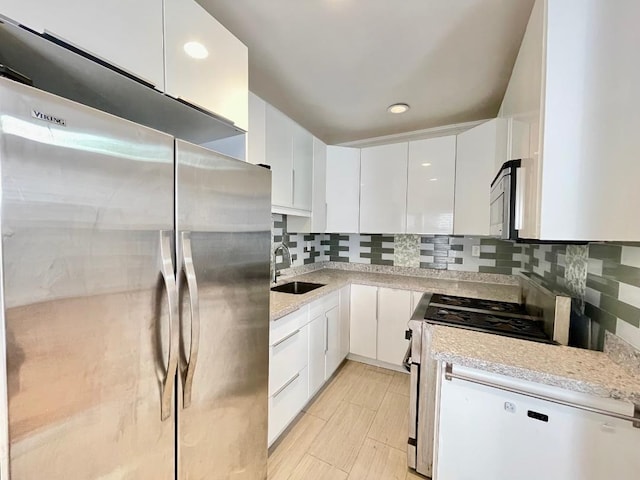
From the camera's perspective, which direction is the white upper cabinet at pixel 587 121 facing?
to the viewer's left

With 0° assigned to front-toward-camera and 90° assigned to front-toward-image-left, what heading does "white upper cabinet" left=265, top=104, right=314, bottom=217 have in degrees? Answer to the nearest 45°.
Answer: approximately 315°

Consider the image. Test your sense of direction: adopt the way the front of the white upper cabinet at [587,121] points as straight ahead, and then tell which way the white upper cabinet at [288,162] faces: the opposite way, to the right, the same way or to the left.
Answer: the opposite way

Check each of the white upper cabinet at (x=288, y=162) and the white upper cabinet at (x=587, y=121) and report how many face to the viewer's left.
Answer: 1

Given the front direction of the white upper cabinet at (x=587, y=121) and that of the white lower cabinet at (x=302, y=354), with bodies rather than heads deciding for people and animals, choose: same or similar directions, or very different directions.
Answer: very different directions

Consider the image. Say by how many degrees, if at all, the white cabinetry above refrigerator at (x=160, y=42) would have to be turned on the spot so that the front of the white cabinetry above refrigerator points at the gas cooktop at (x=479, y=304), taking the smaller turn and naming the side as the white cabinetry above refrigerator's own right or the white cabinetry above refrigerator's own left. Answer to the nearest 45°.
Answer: approximately 45° to the white cabinetry above refrigerator's own left

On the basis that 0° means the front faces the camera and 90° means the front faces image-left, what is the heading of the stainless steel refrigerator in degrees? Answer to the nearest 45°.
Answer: approximately 315°

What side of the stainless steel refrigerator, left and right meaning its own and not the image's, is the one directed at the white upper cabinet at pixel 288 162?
left
